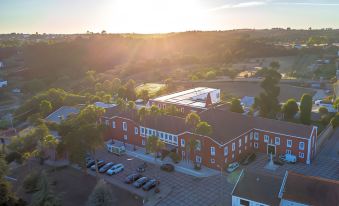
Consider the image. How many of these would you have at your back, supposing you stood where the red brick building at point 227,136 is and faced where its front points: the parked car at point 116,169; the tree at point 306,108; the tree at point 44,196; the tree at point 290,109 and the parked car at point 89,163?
2

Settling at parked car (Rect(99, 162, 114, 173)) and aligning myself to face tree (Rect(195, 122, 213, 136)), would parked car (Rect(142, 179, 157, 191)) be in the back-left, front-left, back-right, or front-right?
front-right

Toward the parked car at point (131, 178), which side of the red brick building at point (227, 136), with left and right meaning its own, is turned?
front

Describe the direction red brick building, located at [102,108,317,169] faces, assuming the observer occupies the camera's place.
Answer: facing the viewer and to the left of the viewer

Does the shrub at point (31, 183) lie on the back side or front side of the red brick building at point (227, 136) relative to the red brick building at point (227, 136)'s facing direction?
on the front side

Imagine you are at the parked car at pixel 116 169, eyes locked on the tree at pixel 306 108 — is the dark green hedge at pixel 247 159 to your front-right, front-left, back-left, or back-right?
front-right

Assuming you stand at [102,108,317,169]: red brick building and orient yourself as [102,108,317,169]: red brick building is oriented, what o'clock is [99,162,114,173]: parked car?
The parked car is roughly at 1 o'clock from the red brick building.

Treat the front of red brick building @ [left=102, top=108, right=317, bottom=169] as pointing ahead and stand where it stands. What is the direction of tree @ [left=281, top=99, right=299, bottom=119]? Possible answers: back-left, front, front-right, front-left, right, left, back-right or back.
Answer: back

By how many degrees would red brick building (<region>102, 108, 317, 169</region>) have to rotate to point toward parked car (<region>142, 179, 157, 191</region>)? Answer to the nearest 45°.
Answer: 0° — it already faces it

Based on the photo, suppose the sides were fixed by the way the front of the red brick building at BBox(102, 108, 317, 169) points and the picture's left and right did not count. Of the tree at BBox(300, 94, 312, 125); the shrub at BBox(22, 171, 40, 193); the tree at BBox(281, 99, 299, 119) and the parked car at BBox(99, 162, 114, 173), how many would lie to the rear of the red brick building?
2

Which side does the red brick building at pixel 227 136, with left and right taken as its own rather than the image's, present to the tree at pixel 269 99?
back
